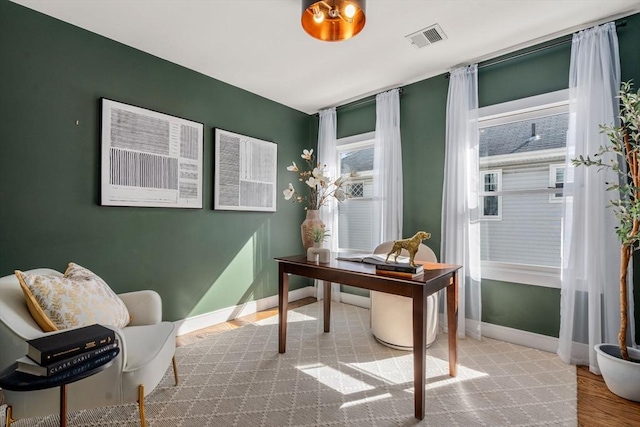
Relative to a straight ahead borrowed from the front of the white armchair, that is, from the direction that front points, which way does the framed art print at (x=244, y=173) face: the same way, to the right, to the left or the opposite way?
the same way

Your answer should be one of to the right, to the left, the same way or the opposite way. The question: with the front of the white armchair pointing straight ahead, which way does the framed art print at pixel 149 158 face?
the same way

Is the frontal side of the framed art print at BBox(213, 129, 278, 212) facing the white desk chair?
yes

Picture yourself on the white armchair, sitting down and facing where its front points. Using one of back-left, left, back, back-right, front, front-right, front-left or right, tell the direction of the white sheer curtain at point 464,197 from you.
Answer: front-left

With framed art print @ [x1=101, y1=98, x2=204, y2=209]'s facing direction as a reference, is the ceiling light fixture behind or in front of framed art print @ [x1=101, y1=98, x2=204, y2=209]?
in front

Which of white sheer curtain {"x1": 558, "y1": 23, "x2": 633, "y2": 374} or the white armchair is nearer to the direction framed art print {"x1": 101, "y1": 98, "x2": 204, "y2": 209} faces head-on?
the white sheer curtain

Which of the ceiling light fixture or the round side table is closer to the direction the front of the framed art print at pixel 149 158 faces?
the ceiling light fixture

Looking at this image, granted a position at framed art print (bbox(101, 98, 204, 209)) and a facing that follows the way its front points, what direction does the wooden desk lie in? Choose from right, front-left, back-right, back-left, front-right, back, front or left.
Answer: front

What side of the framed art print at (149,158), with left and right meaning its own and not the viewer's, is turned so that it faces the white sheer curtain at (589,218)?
front

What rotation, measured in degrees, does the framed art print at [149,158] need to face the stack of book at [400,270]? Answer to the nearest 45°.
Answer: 0° — it already faces it

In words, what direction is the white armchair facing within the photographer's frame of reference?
facing the viewer and to the right of the viewer

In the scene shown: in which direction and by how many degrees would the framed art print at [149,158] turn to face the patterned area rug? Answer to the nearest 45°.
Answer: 0° — it already faces it

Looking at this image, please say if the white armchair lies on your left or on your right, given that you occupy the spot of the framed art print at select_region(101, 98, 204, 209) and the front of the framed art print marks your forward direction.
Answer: on your right

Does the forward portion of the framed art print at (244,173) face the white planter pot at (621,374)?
yes

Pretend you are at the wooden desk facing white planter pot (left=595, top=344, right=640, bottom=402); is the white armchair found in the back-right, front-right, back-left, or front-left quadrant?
back-right

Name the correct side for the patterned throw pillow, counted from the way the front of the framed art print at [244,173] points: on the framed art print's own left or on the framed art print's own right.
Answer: on the framed art print's own right
